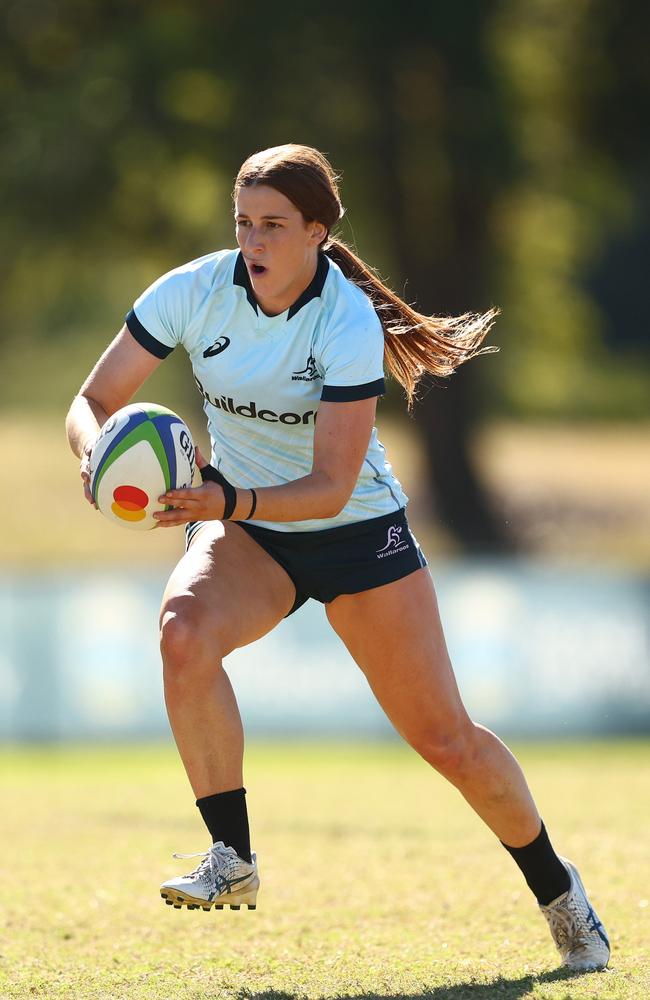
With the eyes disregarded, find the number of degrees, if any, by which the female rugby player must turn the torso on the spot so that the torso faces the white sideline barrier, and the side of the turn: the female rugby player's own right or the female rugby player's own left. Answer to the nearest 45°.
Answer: approximately 135° to the female rugby player's own right

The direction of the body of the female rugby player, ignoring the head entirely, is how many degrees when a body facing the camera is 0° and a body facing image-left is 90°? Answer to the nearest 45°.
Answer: approximately 45°

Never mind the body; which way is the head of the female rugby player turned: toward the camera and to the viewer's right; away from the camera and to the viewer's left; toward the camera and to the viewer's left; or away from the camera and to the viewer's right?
toward the camera and to the viewer's left
